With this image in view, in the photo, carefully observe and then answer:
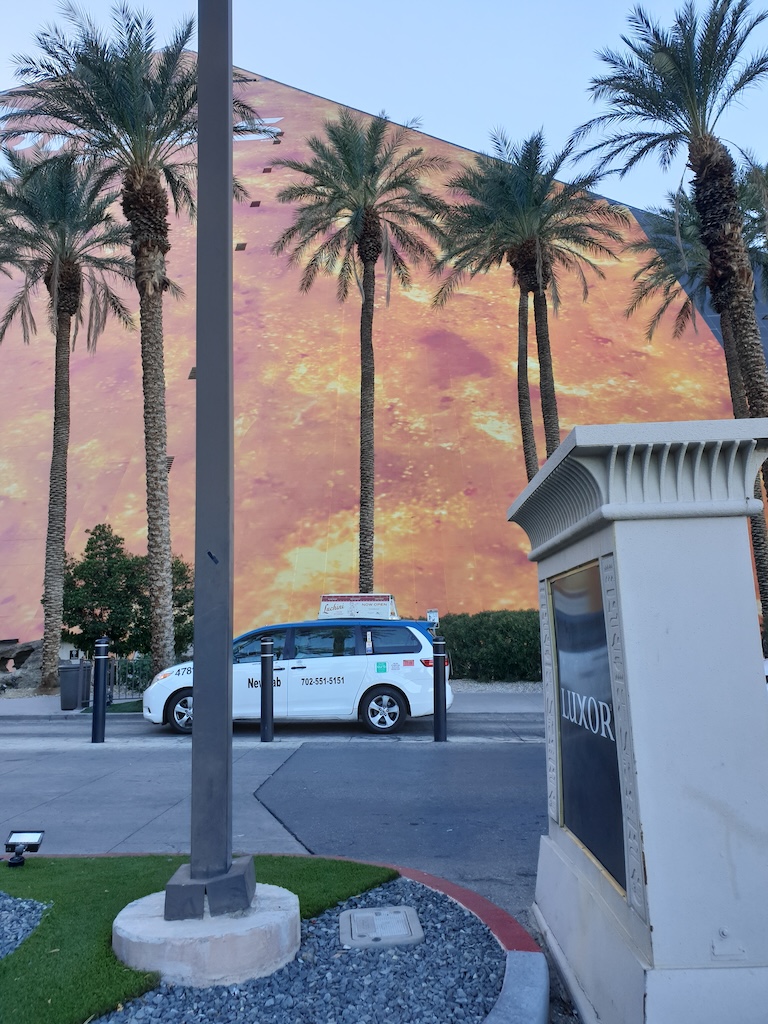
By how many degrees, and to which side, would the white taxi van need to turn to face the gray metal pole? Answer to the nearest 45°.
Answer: approximately 90° to its left

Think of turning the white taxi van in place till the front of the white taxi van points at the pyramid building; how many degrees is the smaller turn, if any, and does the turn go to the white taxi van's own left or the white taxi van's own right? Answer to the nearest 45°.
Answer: approximately 90° to the white taxi van's own right

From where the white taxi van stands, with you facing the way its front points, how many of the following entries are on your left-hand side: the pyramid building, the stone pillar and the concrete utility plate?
2

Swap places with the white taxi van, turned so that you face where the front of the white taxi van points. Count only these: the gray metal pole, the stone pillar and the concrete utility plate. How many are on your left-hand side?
3

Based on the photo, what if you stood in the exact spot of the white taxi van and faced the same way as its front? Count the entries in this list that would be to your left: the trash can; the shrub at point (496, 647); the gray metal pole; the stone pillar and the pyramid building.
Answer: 2

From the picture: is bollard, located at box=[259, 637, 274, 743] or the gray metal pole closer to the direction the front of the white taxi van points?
the bollard

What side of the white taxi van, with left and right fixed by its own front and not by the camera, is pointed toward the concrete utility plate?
left

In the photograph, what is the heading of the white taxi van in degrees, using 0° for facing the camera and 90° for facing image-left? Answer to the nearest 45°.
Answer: approximately 90°

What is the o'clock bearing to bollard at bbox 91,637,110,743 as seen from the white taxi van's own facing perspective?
The bollard is roughly at 12 o'clock from the white taxi van.

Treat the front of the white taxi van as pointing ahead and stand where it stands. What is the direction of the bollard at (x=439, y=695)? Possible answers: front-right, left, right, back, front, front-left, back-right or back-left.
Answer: back-left
